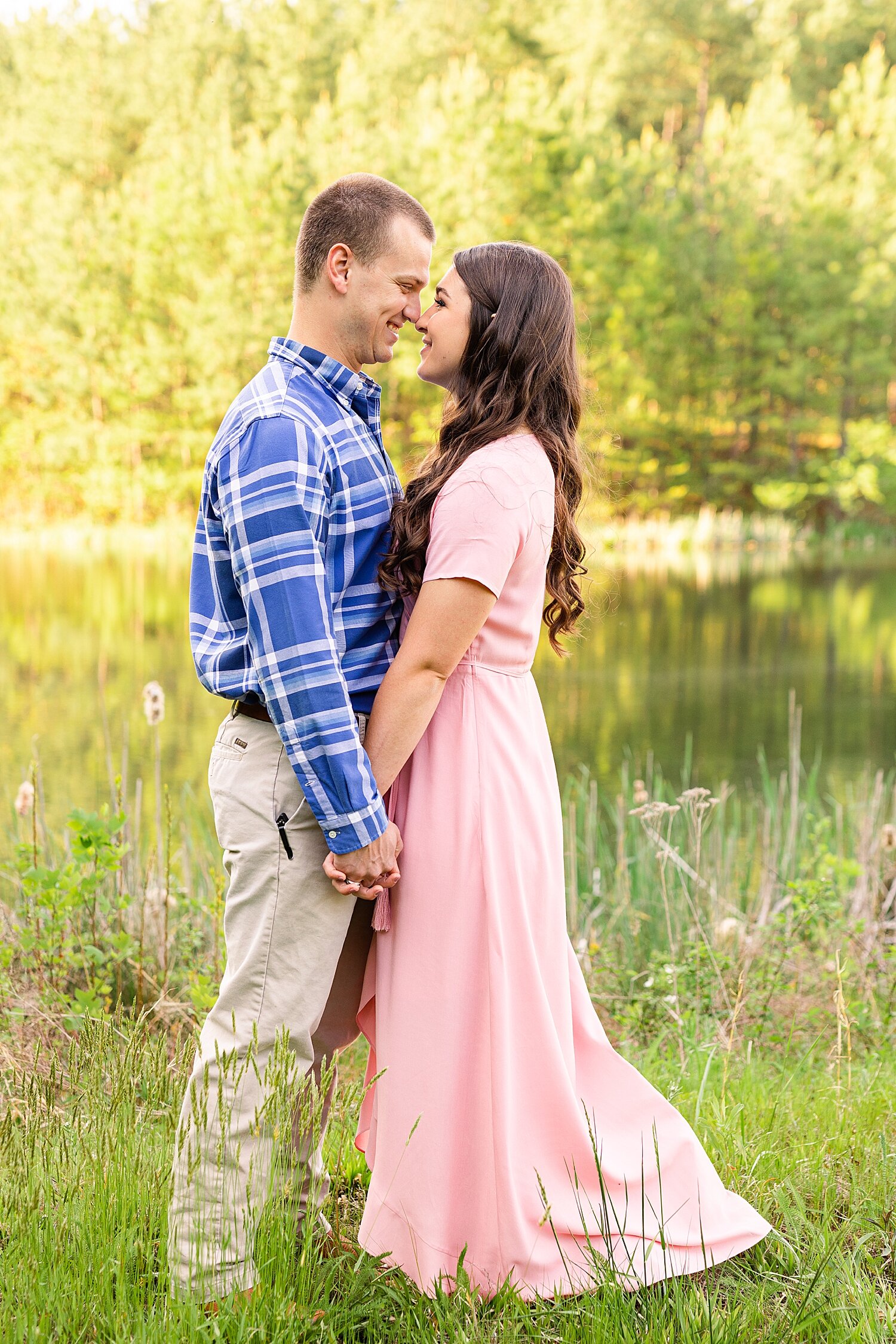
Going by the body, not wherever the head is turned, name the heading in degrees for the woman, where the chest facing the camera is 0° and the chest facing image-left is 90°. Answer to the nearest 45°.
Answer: approximately 90°

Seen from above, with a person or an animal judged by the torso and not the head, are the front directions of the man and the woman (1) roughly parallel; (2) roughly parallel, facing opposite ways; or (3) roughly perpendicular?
roughly parallel, facing opposite ways

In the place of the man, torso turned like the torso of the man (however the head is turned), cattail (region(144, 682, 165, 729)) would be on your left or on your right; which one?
on your left

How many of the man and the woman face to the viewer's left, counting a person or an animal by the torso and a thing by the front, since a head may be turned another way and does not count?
1

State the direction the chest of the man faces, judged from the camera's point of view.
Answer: to the viewer's right

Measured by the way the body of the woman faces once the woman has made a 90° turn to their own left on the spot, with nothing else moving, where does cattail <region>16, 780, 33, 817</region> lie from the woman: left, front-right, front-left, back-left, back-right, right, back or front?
back-right

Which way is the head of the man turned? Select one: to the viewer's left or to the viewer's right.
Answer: to the viewer's right

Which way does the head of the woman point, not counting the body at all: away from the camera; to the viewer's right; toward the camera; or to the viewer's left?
to the viewer's left
